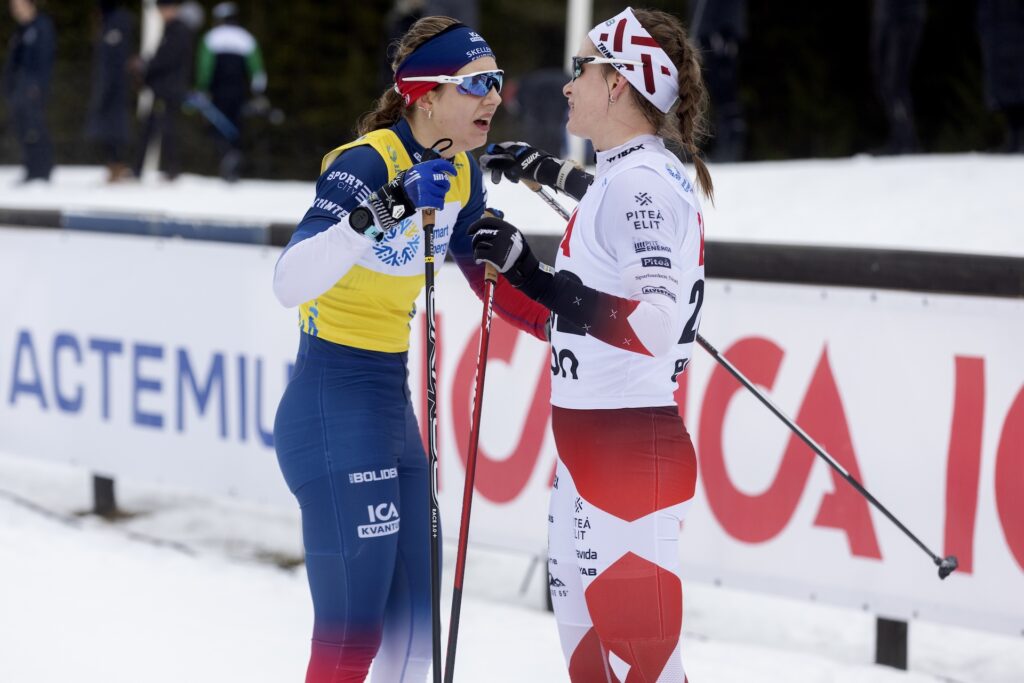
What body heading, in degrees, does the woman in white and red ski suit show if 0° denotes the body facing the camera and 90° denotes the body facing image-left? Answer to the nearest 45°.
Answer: approximately 90°

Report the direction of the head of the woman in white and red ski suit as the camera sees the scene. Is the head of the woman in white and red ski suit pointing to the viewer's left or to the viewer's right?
to the viewer's left

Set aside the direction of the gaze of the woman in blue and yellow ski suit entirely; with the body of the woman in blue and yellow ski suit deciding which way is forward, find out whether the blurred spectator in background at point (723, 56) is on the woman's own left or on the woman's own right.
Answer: on the woman's own left

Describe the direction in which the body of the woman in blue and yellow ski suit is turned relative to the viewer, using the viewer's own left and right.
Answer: facing the viewer and to the right of the viewer

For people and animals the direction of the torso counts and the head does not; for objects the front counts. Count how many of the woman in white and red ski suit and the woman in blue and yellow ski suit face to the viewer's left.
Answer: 1

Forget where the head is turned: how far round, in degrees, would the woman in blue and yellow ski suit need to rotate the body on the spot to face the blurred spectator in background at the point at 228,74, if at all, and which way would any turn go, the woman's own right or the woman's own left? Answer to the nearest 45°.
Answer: approximately 135° to the woman's own left

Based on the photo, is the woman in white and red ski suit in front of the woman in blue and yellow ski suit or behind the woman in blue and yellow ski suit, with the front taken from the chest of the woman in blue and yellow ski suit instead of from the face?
in front

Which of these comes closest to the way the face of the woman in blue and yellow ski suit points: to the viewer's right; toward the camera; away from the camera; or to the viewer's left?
to the viewer's right

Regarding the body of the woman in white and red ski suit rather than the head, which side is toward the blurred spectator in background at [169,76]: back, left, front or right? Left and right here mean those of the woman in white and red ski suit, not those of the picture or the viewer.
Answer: right

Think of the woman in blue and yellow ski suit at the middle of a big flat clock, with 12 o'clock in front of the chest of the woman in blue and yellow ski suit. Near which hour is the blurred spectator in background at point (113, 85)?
The blurred spectator in background is roughly at 7 o'clock from the woman in blue and yellow ski suit.

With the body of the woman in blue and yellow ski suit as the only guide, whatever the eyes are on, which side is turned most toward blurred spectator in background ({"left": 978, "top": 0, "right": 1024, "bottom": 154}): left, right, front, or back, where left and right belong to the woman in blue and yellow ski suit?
left

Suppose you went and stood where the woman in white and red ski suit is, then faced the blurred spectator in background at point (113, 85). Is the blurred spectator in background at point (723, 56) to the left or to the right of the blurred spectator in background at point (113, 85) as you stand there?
right

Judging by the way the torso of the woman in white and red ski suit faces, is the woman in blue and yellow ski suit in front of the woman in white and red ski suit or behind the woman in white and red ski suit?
in front
